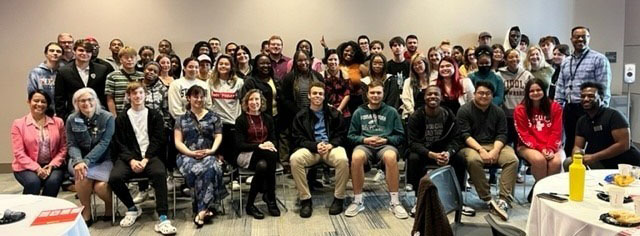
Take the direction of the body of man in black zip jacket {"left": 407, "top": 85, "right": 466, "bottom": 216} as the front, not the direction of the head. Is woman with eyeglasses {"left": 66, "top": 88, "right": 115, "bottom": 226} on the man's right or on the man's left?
on the man's right

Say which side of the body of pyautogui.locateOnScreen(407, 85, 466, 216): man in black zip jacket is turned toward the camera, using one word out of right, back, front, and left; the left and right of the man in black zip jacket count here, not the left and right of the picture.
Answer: front

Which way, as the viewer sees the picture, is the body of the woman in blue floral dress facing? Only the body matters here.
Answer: toward the camera

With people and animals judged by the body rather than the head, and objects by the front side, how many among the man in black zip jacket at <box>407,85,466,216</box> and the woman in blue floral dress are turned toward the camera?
2

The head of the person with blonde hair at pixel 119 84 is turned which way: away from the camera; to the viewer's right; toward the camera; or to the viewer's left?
toward the camera

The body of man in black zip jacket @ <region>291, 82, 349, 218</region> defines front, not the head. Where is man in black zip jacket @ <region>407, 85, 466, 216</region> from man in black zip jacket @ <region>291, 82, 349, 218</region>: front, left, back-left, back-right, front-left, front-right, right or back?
left

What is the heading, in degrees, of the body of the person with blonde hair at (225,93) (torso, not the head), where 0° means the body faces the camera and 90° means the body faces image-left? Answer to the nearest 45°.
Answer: approximately 0°

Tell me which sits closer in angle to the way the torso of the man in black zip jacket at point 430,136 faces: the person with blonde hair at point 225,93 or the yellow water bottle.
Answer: the yellow water bottle

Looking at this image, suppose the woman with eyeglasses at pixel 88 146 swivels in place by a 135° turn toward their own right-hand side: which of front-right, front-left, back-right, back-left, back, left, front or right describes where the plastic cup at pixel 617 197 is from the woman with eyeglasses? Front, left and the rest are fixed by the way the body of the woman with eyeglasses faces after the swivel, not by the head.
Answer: back

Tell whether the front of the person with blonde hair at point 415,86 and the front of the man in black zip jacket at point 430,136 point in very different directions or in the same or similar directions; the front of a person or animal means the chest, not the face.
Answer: same or similar directions

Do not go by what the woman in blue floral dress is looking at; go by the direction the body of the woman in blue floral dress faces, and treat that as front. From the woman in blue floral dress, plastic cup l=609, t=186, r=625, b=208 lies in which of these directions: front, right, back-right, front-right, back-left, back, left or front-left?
front-left

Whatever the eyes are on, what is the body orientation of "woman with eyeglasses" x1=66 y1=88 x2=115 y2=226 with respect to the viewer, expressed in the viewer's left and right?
facing the viewer

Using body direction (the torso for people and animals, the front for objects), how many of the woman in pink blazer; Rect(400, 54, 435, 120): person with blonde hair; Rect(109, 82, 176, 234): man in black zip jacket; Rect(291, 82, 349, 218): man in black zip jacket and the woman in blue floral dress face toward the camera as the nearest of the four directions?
5

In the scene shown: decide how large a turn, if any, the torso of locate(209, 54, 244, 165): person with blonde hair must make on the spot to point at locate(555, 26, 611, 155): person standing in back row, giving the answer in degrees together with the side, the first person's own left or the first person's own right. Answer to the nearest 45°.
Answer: approximately 90° to the first person's own left

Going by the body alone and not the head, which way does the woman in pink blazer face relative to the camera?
toward the camera

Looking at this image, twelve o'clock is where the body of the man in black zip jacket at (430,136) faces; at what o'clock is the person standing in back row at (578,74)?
The person standing in back row is roughly at 8 o'clock from the man in black zip jacket.

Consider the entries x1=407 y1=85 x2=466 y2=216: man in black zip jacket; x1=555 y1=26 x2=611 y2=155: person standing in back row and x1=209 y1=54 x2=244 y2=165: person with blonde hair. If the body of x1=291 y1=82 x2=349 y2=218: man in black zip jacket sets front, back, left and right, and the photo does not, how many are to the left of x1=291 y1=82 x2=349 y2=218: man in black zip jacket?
2

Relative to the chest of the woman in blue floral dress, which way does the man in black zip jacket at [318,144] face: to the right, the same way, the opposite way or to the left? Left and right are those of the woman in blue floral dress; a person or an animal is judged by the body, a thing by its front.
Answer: the same way
